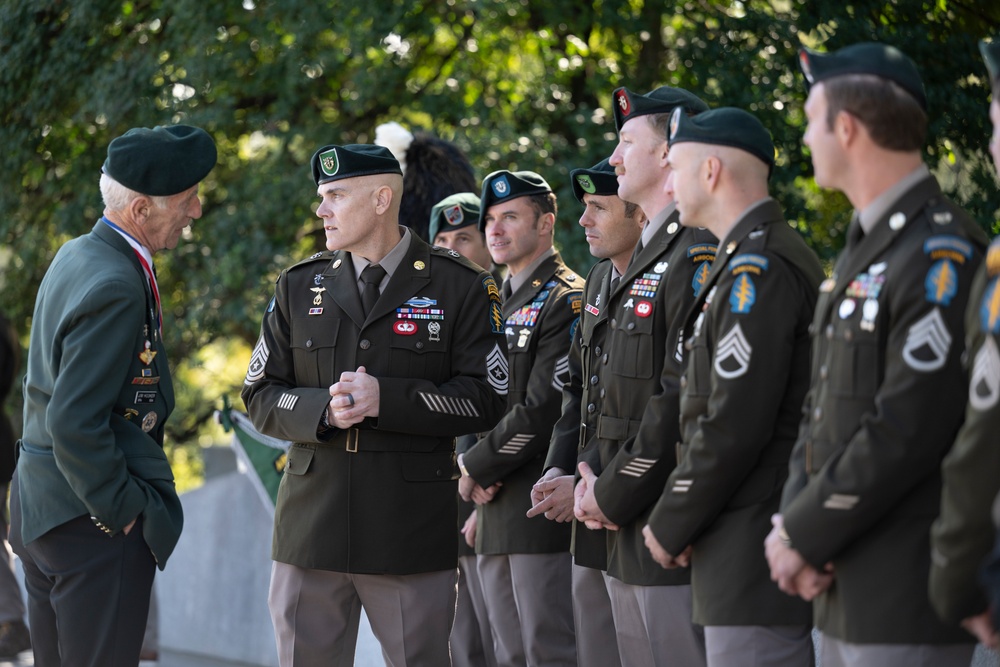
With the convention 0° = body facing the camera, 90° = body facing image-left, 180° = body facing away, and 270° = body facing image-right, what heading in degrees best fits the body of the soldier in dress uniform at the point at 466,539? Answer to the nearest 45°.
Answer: approximately 45°

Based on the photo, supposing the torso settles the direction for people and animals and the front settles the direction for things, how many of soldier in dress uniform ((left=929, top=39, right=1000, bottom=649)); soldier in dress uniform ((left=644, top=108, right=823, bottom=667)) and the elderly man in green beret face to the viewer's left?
2

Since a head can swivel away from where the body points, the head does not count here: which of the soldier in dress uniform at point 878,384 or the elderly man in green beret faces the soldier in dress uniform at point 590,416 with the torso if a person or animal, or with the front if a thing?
the elderly man in green beret

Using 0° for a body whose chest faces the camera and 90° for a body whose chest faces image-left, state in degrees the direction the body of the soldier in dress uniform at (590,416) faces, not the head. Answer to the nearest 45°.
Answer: approximately 45°

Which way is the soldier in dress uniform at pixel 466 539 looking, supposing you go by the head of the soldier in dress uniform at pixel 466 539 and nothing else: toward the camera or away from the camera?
toward the camera

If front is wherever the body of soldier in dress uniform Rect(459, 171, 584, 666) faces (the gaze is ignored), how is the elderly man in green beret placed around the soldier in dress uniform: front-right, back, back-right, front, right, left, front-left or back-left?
front

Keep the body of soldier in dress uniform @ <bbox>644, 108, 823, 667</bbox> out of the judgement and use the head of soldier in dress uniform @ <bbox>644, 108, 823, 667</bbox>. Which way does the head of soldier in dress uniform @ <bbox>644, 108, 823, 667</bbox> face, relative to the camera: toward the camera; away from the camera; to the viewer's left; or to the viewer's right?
to the viewer's left

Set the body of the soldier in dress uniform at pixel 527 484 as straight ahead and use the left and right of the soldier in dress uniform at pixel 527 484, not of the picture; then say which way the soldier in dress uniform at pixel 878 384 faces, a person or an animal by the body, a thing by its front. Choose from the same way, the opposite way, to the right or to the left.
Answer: the same way

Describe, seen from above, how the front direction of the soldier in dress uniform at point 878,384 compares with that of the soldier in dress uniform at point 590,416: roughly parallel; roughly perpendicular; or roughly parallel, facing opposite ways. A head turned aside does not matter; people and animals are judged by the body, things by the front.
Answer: roughly parallel

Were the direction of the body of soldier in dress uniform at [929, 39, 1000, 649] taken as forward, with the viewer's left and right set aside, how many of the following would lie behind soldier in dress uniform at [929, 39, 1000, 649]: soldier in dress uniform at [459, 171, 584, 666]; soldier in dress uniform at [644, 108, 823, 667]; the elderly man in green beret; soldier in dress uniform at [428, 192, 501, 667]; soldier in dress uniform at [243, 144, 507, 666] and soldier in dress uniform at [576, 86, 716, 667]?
0

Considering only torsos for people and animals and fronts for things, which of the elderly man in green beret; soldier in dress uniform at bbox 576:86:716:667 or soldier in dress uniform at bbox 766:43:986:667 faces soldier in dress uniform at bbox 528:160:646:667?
the elderly man in green beret

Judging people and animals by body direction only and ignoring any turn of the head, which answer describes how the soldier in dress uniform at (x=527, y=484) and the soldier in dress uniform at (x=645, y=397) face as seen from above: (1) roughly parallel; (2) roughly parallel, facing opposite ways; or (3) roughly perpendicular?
roughly parallel

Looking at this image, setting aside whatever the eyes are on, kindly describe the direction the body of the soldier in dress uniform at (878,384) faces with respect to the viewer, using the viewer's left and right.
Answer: facing the viewer and to the left of the viewer

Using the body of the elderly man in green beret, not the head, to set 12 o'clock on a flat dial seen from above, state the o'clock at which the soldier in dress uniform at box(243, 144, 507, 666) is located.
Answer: The soldier in dress uniform is roughly at 12 o'clock from the elderly man in green beret.

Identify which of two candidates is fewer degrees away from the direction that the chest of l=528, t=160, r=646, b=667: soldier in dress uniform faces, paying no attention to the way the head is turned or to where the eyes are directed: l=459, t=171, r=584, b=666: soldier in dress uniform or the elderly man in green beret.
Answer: the elderly man in green beret

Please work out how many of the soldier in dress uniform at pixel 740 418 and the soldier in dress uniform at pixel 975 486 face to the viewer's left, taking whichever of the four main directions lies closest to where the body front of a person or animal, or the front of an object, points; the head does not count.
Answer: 2

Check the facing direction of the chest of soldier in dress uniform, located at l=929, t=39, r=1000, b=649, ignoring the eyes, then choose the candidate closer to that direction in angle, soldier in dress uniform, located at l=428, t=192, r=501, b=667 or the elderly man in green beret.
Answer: the elderly man in green beret

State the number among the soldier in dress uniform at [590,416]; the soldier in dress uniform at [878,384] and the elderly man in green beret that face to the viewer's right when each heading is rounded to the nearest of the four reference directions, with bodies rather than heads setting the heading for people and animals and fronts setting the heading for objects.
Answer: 1

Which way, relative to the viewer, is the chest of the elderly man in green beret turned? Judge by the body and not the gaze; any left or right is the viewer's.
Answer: facing to the right of the viewer
